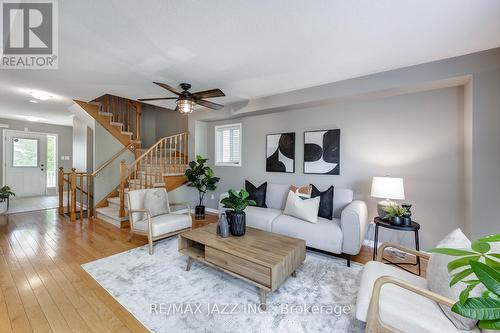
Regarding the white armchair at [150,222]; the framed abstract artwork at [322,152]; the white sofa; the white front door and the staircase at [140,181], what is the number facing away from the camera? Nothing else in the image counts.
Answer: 0

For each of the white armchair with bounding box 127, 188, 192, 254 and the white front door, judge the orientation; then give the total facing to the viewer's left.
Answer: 0

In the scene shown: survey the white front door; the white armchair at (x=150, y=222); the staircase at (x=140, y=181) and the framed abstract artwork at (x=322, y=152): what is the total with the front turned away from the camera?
0

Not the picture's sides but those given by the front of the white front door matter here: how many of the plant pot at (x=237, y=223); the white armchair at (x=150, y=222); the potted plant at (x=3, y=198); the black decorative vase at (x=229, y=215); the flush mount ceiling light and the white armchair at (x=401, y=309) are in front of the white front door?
6

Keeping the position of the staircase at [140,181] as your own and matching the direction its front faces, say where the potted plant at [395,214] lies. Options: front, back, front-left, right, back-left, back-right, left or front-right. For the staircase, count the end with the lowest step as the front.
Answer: left

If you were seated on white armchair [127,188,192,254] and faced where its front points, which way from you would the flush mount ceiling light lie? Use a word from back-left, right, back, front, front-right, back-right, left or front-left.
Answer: back

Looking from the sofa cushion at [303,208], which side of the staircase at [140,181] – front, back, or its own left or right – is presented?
left

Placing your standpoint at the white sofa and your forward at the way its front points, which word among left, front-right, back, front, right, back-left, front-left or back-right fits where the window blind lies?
right

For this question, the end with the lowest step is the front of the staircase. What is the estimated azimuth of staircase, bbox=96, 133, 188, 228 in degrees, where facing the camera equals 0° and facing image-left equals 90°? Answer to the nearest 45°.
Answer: approximately 45°

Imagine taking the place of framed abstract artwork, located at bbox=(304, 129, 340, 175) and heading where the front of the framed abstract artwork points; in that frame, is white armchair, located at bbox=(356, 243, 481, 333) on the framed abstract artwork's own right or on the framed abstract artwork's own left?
on the framed abstract artwork's own left

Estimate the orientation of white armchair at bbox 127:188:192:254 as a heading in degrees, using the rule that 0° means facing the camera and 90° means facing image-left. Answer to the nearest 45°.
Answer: approximately 315°

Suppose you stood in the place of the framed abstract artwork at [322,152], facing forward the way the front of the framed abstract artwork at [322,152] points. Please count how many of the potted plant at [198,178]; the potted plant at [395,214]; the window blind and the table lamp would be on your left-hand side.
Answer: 2

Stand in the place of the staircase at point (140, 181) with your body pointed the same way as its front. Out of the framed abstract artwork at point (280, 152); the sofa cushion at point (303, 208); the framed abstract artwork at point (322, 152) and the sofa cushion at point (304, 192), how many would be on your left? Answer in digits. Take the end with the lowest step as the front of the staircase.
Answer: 4

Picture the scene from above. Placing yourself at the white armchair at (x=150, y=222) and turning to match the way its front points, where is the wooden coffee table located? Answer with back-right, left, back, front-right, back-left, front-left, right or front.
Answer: front

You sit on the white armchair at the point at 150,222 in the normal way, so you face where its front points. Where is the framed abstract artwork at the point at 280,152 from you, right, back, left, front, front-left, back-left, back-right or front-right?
front-left

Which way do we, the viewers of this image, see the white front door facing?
facing the viewer

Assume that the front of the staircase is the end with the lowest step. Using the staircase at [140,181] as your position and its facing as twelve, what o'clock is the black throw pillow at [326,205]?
The black throw pillow is roughly at 9 o'clock from the staircase.
